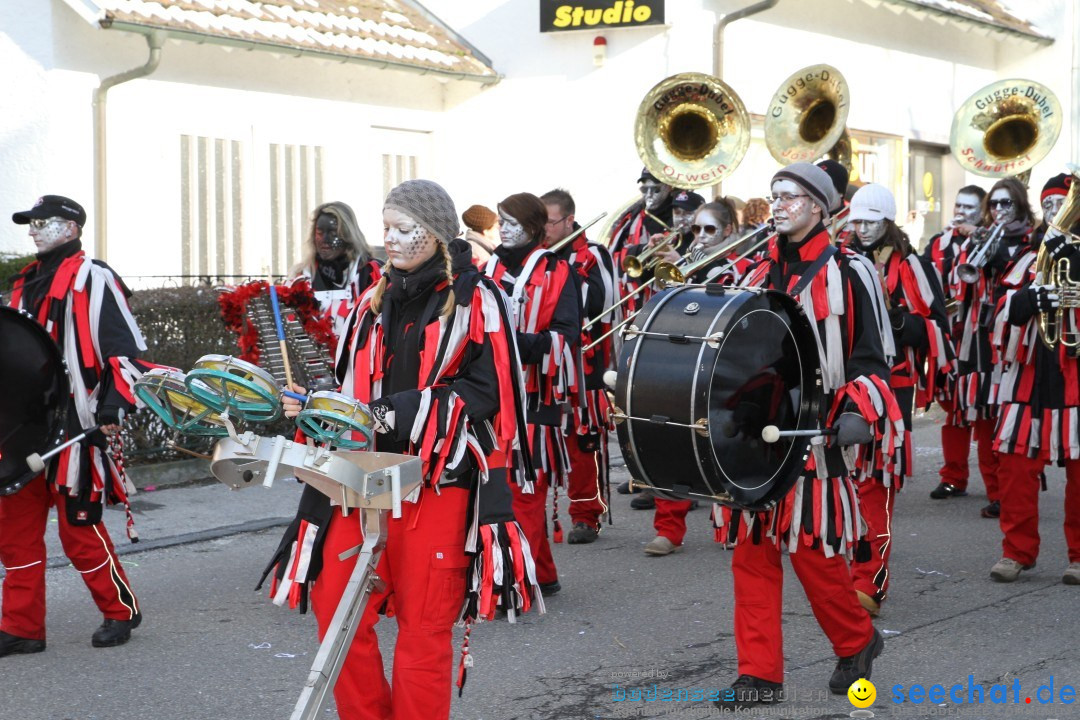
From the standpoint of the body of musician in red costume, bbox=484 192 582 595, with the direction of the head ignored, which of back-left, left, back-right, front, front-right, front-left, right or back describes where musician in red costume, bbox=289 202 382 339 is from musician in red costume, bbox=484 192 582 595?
right

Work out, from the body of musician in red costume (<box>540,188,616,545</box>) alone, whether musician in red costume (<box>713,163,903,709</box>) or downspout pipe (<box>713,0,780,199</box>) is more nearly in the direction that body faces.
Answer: the musician in red costume

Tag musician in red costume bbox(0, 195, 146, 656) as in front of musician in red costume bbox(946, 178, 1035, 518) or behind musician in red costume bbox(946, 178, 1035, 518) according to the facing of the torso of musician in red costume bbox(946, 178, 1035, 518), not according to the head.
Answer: in front

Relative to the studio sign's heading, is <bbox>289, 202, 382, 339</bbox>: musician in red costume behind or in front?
in front

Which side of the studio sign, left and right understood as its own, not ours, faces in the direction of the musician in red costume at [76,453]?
front

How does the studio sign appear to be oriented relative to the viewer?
toward the camera

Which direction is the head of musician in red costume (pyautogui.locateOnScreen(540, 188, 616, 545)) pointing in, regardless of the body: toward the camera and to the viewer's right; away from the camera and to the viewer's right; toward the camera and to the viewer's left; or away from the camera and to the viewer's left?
toward the camera and to the viewer's left

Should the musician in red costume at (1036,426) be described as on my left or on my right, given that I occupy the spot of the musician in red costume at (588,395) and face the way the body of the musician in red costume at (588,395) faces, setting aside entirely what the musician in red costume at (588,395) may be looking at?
on my left
